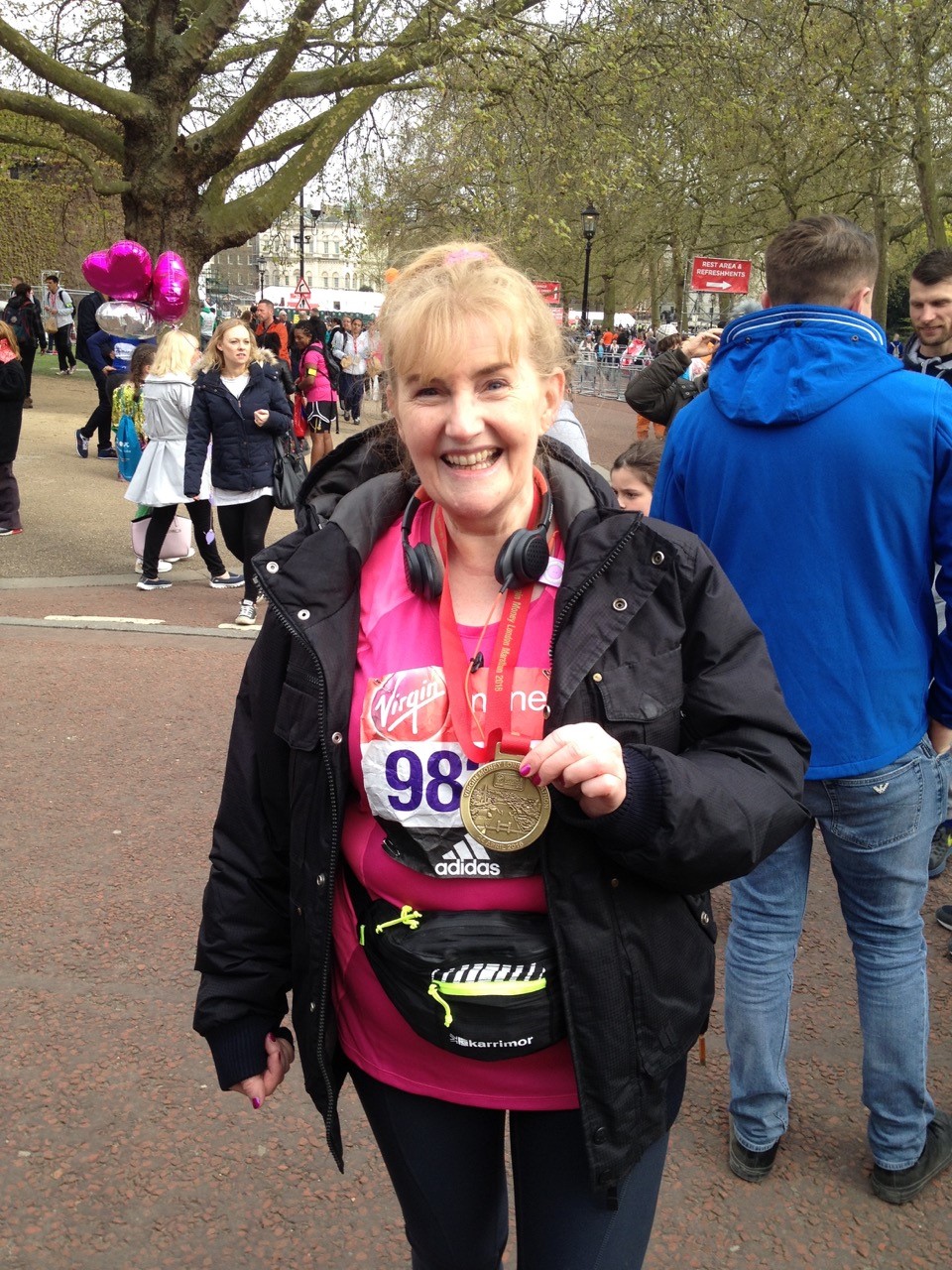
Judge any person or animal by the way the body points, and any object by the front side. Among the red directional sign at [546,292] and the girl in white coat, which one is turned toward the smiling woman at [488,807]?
the red directional sign

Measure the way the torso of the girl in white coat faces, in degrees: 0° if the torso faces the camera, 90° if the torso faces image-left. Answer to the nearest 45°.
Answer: approximately 225°

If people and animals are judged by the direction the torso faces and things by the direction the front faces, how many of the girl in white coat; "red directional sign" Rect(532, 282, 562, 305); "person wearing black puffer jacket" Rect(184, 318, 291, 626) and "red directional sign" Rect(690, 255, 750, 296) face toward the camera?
3

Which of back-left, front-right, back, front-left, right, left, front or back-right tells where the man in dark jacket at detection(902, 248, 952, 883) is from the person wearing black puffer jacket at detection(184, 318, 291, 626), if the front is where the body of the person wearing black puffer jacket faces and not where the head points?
front-left

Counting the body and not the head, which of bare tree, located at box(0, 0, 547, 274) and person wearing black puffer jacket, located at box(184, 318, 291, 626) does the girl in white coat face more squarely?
the bare tree

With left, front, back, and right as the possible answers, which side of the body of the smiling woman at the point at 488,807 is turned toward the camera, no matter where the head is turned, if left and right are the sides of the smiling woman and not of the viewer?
front

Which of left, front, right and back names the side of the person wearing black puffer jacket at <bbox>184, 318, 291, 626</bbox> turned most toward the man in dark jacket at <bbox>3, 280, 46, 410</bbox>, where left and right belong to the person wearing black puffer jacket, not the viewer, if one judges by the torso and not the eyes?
back

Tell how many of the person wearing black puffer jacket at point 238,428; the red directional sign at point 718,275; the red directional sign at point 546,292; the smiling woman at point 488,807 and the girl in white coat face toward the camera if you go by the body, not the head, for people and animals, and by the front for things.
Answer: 4

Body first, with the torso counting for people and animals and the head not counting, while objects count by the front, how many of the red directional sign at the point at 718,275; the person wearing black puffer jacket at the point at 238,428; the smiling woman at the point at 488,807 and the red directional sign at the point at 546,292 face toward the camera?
4

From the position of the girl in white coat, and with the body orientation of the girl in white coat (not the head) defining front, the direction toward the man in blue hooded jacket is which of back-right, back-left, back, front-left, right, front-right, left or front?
back-right

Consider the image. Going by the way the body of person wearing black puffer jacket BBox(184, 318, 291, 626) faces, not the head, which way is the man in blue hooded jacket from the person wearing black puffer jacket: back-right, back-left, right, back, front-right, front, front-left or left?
front

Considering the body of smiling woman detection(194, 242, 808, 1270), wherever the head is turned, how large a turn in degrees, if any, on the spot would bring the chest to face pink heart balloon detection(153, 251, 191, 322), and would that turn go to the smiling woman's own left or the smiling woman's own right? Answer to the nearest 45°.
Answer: approximately 180°

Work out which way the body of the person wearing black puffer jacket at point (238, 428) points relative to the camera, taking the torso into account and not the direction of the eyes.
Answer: toward the camera

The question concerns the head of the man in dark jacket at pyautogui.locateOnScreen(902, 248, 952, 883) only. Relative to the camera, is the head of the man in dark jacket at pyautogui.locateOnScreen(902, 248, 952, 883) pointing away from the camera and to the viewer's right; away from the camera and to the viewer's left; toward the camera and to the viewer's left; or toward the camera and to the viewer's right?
toward the camera and to the viewer's left
